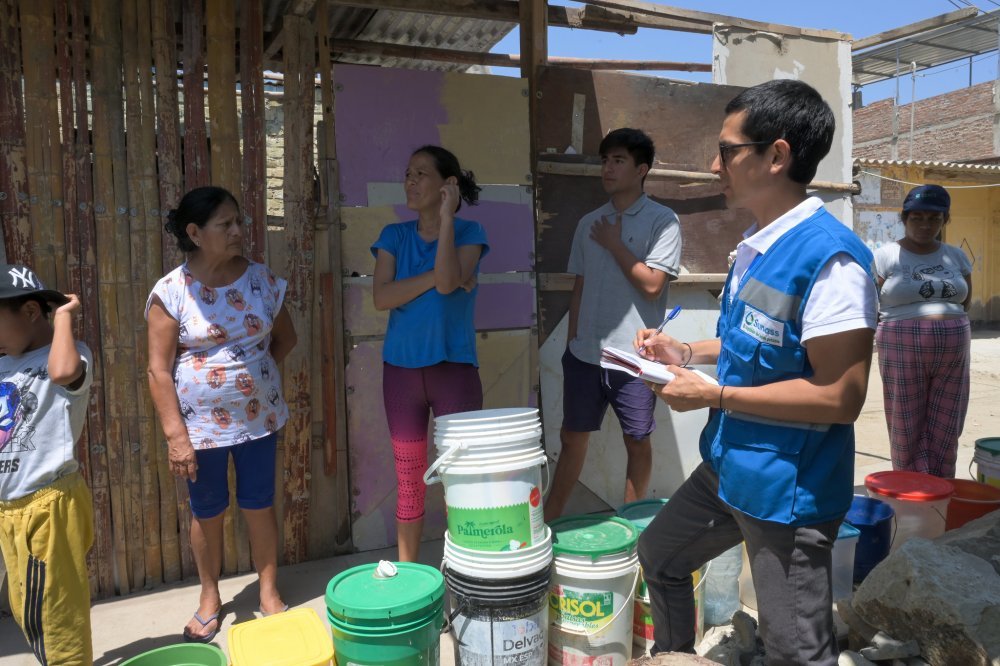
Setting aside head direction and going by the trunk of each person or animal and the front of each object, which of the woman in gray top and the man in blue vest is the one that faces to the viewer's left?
the man in blue vest

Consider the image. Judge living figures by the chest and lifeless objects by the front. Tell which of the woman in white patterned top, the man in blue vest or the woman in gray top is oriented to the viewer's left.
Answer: the man in blue vest

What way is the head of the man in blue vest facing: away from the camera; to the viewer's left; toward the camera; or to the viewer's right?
to the viewer's left

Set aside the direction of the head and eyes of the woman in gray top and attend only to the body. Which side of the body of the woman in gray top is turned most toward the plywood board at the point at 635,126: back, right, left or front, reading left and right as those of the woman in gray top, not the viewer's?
right

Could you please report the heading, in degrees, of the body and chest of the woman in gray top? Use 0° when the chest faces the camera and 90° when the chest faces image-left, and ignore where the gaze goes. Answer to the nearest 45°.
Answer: approximately 0°

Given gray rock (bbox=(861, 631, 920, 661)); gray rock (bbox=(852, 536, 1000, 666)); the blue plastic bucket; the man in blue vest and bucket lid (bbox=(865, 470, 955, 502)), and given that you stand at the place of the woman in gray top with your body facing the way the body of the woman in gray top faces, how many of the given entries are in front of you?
5

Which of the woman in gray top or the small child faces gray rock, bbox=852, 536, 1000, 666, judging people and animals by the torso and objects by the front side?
the woman in gray top

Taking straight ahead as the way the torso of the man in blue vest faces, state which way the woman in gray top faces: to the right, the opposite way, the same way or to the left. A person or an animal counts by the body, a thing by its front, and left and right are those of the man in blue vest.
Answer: to the left

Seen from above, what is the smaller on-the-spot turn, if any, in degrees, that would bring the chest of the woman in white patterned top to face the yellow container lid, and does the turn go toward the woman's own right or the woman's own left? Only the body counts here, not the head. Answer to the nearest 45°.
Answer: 0° — they already face it

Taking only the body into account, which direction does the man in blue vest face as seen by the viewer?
to the viewer's left
